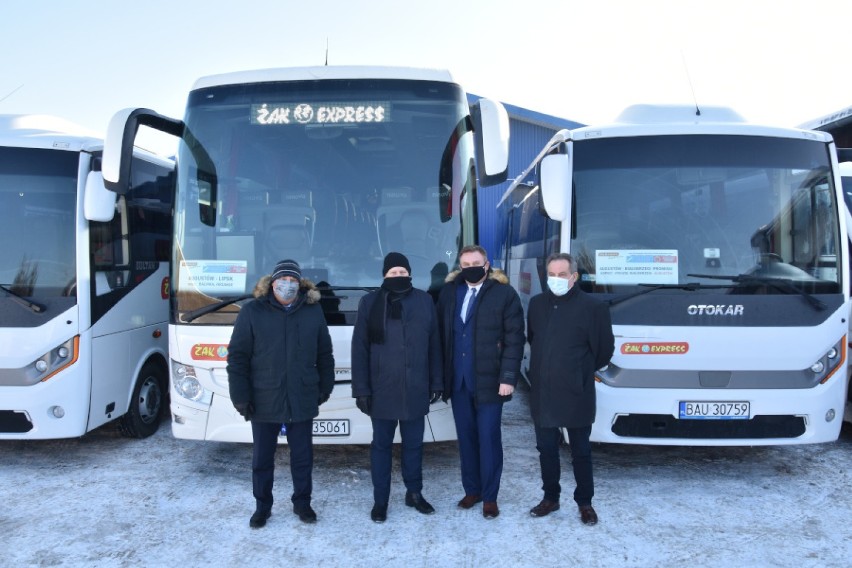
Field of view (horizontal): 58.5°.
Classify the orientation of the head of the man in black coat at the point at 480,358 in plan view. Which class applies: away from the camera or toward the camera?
toward the camera

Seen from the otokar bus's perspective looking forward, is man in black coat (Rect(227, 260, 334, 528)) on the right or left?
on its right

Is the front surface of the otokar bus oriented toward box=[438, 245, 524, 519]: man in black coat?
no

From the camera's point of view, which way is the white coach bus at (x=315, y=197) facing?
toward the camera

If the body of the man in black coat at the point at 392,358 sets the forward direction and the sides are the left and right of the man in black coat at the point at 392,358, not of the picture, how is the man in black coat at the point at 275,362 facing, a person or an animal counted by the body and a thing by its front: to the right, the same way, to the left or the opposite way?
the same way

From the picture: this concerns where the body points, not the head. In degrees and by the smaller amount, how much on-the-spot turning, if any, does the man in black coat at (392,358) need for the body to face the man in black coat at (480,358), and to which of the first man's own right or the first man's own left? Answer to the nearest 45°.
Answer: approximately 90° to the first man's own left

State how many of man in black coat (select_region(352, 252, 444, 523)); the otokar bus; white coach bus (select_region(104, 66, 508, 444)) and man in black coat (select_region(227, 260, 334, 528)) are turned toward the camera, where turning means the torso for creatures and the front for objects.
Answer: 4

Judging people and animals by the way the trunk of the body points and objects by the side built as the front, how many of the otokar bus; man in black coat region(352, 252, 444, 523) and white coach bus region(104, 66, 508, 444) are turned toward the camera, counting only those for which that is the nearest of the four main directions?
3

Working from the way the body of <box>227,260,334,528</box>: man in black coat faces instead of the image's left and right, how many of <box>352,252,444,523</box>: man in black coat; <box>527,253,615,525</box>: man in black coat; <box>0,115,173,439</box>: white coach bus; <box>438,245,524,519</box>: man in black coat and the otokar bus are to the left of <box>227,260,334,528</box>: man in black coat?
4

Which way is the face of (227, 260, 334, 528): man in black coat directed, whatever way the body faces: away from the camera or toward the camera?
toward the camera

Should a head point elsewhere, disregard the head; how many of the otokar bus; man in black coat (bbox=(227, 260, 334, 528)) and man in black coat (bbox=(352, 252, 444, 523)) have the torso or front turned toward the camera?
3

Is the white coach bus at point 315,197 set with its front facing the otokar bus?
no

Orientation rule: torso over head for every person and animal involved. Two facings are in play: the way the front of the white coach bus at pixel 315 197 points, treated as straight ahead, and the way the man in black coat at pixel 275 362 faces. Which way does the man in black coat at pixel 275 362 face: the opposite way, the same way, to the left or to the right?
the same way

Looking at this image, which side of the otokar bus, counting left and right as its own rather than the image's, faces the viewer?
front

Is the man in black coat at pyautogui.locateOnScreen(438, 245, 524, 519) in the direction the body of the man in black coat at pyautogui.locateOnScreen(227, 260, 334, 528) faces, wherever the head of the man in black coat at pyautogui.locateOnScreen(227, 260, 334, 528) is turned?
no

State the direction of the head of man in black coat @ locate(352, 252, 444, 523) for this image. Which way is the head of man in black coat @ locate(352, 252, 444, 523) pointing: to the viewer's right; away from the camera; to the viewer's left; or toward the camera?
toward the camera

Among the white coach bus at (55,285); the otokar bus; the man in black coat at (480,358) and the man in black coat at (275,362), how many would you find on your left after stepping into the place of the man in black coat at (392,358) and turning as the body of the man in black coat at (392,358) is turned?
2
